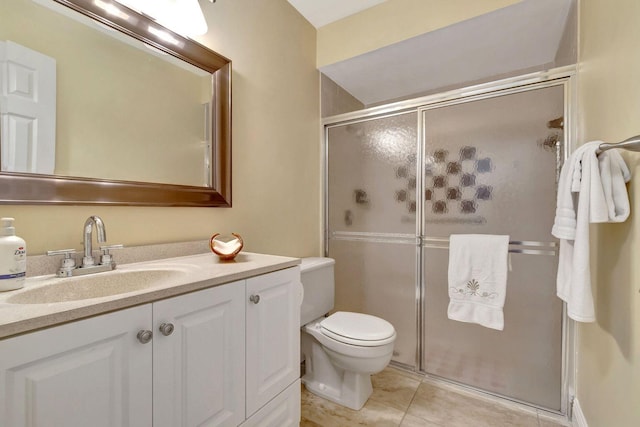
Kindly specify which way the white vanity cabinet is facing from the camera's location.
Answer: facing the viewer and to the right of the viewer

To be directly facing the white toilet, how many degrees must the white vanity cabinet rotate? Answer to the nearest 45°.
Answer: approximately 90° to its left

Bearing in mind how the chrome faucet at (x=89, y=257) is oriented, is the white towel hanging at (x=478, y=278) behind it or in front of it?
in front

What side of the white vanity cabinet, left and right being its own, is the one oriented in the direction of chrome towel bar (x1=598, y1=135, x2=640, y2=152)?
front

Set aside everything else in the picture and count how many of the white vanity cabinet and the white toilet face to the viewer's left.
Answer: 0

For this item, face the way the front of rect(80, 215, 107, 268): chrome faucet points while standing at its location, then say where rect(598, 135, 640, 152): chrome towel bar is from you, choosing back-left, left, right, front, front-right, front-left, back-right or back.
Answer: front

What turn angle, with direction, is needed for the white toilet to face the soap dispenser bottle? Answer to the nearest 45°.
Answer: approximately 90° to its right

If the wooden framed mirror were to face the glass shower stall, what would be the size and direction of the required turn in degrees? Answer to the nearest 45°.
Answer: approximately 45° to its left

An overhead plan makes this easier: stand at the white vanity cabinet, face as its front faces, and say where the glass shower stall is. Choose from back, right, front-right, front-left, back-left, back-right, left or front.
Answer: front-left

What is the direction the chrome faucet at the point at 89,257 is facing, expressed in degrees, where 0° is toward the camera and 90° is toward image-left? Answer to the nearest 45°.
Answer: approximately 315°

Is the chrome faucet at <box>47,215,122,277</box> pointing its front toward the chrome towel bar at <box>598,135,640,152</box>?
yes

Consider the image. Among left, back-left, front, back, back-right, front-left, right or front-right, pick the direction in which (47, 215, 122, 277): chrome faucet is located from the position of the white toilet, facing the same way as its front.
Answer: right

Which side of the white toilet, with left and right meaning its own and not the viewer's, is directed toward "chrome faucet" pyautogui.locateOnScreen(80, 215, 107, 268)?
right

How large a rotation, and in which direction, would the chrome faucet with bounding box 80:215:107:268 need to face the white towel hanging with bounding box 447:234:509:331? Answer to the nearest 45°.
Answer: approximately 45° to its left
